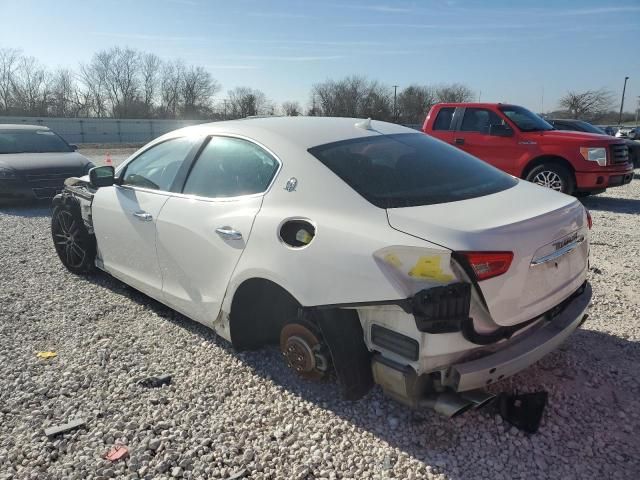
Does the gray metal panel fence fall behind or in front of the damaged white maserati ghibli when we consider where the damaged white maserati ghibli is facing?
in front

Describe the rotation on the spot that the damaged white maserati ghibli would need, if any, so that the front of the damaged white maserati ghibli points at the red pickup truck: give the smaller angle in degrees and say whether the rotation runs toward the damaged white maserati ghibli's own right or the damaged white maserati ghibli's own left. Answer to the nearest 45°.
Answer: approximately 90° to the damaged white maserati ghibli's own right

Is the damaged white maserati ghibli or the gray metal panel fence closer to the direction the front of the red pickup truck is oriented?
the damaged white maserati ghibli

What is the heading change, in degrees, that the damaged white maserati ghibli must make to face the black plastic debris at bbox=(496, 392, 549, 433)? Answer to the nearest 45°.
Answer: approximately 135° to its right

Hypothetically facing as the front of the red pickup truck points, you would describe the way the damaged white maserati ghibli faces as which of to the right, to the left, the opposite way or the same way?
the opposite way

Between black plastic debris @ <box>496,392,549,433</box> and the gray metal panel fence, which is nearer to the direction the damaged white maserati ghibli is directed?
the gray metal panel fence

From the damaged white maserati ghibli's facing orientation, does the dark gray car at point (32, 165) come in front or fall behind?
in front

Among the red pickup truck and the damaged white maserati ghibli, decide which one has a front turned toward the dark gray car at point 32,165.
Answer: the damaged white maserati ghibli

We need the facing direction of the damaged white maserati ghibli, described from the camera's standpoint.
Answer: facing away from the viewer and to the left of the viewer

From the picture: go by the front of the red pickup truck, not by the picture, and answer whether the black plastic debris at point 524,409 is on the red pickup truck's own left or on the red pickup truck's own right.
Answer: on the red pickup truck's own right

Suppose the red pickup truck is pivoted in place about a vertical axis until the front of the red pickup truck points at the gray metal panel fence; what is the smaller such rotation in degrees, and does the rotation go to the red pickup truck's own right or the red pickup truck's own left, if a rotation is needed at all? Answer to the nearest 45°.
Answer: approximately 180°
